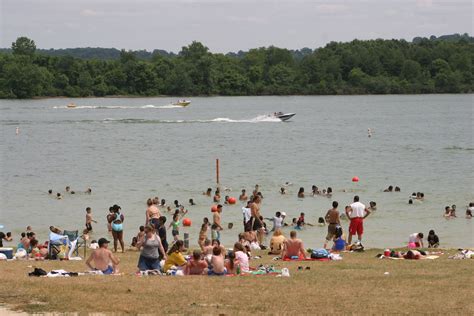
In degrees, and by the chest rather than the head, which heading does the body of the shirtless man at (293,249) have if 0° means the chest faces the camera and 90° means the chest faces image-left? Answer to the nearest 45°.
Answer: approximately 180°

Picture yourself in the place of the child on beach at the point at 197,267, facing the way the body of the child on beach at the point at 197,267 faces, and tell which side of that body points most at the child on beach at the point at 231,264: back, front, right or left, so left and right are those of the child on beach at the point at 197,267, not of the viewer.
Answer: right

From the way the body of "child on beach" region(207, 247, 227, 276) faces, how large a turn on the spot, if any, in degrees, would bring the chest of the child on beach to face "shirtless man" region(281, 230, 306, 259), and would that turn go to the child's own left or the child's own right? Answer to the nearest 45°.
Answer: approximately 45° to the child's own right

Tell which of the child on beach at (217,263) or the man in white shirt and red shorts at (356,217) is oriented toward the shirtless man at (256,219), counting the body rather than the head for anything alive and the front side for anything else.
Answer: the child on beach

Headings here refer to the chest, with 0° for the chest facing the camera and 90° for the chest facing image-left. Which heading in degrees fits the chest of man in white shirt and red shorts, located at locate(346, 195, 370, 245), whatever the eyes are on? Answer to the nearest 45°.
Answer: approximately 180°

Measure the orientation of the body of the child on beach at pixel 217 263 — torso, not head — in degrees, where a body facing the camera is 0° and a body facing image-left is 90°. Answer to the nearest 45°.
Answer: approximately 180°

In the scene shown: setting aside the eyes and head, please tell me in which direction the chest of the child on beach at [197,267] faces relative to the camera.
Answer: away from the camera

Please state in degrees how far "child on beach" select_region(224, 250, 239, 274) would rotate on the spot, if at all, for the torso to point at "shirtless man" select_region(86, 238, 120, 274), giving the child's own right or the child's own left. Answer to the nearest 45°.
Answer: approximately 90° to the child's own left

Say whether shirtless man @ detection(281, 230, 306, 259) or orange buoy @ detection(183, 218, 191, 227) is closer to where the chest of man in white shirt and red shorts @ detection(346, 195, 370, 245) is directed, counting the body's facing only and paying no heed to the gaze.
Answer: the orange buoy

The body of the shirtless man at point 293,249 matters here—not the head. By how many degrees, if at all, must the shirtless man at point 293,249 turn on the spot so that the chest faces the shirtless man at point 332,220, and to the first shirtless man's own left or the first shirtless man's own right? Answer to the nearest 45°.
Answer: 0° — they already face them
